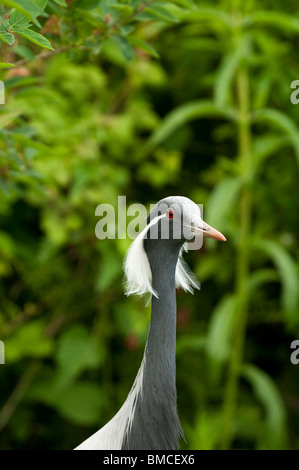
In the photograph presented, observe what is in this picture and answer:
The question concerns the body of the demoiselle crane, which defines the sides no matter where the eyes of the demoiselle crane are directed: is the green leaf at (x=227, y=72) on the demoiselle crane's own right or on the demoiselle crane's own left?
on the demoiselle crane's own left

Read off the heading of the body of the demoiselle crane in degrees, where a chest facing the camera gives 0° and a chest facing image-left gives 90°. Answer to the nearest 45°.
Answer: approximately 315°
